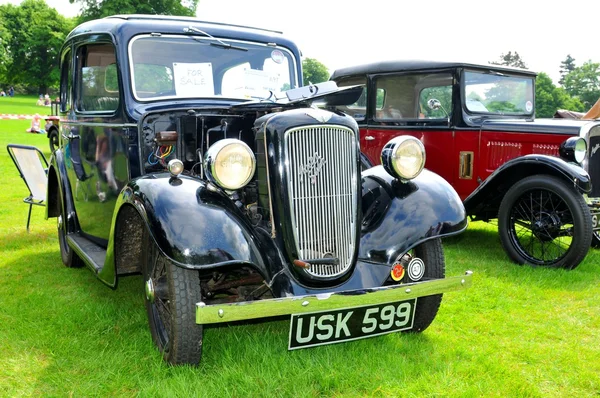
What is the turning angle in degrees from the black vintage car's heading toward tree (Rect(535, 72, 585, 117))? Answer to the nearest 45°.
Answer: approximately 90° to its left

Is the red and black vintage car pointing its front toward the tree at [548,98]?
no

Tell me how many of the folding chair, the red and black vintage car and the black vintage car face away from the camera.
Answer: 0

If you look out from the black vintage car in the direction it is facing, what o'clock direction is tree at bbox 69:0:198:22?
The tree is roughly at 7 o'clock from the black vintage car.

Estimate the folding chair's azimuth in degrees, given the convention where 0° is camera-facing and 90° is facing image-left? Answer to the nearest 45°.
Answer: approximately 315°

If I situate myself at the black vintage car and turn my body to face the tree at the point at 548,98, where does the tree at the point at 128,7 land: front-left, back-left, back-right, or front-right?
front-left

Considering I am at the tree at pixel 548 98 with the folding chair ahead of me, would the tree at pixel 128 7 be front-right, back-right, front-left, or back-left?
front-right

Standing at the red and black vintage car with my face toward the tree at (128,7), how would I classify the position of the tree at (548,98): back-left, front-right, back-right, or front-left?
front-right

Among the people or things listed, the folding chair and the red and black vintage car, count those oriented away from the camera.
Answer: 0

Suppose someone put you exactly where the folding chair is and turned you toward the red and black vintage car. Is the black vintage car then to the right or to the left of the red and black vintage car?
right

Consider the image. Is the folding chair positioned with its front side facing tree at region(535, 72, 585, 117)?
no

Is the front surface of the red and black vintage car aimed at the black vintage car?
no

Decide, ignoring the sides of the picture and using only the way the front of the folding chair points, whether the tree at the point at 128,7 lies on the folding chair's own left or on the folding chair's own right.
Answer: on the folding chair's own left

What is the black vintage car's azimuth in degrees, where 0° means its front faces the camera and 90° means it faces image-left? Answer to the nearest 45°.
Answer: approximately 315°

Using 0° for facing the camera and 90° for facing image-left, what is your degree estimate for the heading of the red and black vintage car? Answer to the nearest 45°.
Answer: approximately 315°

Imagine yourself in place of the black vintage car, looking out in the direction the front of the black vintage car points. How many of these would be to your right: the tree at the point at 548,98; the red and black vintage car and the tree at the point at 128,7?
0

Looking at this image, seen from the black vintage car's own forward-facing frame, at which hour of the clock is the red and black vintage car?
The red and black vintage car is roughly at 9 o'clock from the black vintage car.
